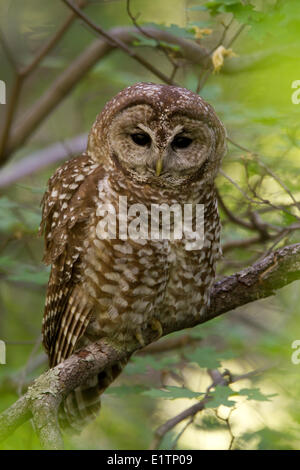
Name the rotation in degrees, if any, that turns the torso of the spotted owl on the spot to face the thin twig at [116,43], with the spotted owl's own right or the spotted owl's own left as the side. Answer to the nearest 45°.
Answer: approximately 135° to the spotted owl's own left

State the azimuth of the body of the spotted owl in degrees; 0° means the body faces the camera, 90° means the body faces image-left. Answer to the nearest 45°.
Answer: approximately 315°
